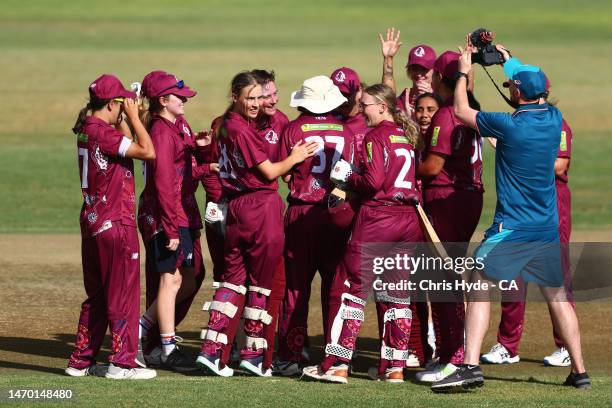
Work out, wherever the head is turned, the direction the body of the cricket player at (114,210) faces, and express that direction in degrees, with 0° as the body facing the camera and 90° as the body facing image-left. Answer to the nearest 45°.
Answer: approximately 270°

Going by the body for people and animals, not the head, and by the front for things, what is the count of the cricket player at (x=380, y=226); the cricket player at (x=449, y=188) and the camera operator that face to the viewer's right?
0

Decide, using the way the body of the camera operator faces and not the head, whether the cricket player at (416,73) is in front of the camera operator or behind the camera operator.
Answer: in front

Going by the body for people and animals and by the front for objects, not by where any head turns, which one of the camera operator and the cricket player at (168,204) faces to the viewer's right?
the cricket player

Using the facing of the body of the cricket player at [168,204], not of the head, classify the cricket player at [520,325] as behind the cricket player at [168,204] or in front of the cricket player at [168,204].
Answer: in front

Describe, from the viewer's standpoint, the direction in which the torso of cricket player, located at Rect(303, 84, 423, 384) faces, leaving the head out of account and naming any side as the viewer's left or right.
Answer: facing away from the viewer and to the left of the viewer

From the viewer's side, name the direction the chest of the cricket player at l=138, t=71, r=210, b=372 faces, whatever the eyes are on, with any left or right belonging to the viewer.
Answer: facing to the right of the viewer

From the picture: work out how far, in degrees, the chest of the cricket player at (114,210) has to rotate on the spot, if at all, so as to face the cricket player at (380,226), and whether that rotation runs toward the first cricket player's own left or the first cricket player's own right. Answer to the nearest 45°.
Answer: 0° — they already face them

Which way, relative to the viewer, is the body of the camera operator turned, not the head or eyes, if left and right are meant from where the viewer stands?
facing away from the viewer and to the left of the viewer

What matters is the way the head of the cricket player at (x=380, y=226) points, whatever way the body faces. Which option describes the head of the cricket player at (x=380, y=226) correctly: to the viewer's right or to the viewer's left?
to the viewer's left

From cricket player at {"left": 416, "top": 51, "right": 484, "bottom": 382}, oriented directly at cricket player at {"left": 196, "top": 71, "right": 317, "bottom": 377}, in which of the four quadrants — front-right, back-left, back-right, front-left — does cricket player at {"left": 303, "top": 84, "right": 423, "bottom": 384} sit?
front-left

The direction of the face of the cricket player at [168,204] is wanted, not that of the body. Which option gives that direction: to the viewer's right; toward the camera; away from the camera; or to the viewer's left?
to the viewer's right
